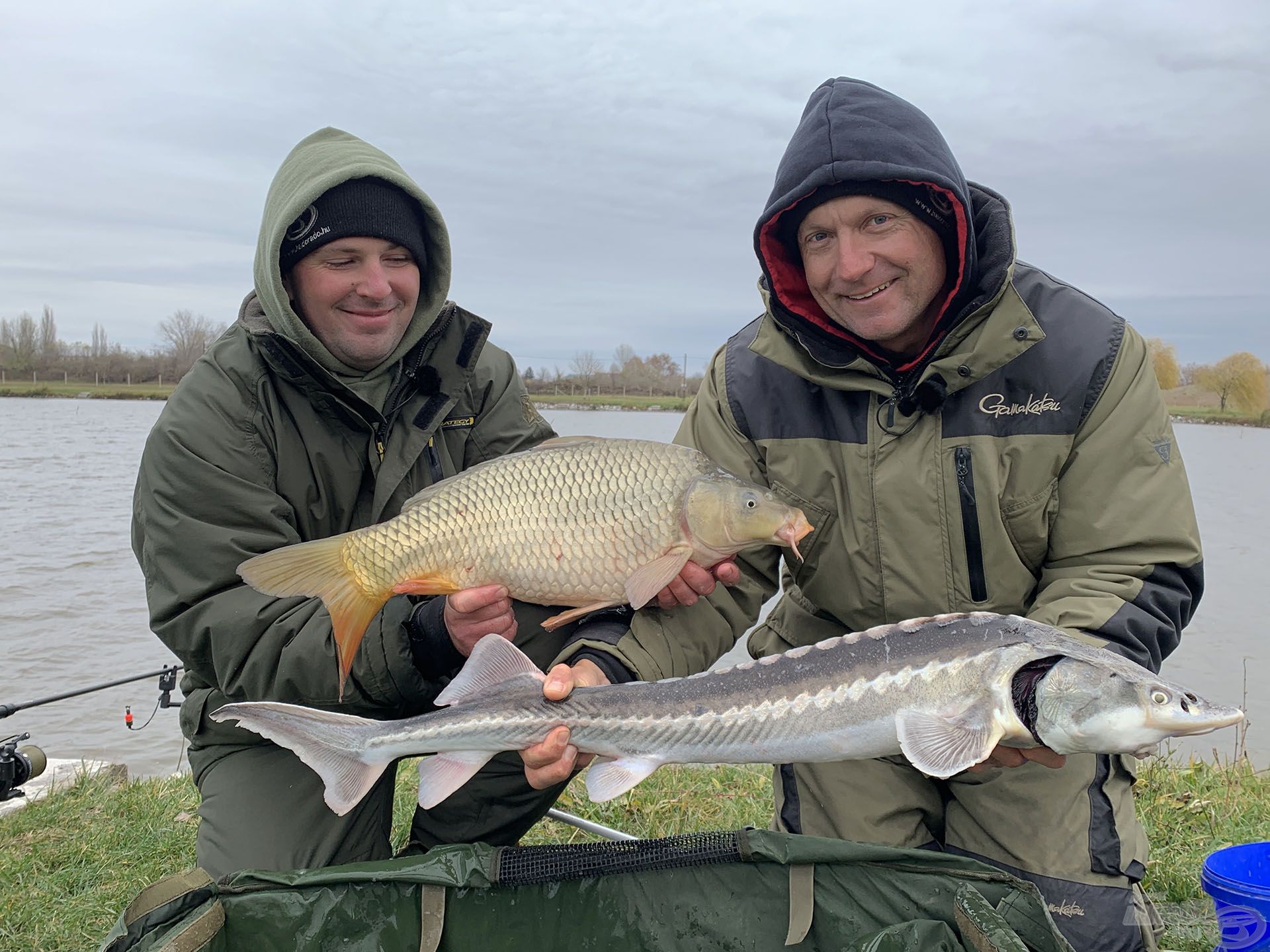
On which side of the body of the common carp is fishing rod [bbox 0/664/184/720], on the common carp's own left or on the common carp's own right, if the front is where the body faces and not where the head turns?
on the common carp's own left

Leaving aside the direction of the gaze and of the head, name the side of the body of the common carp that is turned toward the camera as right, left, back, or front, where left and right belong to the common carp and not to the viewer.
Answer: right

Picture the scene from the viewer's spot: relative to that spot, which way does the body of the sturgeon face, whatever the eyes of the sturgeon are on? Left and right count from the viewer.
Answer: facing to the right of the viewer

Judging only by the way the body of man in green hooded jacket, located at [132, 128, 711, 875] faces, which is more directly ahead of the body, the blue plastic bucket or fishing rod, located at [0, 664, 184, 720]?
the blue plastic bucket

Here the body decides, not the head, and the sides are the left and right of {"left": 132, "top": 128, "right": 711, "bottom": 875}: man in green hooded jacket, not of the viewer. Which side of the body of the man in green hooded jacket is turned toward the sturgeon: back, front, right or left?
front

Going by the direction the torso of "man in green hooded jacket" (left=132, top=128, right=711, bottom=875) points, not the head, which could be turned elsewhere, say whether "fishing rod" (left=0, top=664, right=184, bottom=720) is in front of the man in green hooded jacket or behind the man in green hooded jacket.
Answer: behind

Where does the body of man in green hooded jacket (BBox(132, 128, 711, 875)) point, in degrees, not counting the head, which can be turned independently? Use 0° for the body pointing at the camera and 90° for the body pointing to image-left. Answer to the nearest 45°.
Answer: approximately 315°

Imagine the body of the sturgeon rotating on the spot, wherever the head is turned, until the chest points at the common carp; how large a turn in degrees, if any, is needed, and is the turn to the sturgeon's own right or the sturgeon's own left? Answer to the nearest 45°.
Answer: approximately 135° to the sturgeon's own left
